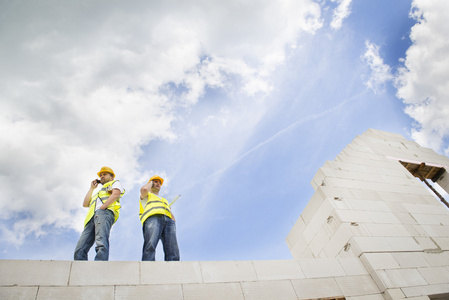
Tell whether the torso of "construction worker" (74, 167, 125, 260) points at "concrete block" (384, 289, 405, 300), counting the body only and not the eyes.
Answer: no

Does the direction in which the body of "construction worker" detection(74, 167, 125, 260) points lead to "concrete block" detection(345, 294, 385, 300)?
no

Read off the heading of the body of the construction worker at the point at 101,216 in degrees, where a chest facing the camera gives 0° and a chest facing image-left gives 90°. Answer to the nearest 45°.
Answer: approximately 45°

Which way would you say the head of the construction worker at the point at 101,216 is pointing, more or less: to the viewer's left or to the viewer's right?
to the viewer's left

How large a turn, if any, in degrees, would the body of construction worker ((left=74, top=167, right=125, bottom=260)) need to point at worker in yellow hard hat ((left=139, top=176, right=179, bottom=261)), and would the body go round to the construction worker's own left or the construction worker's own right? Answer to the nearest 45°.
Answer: approximately 135° to the construction worker's own left
